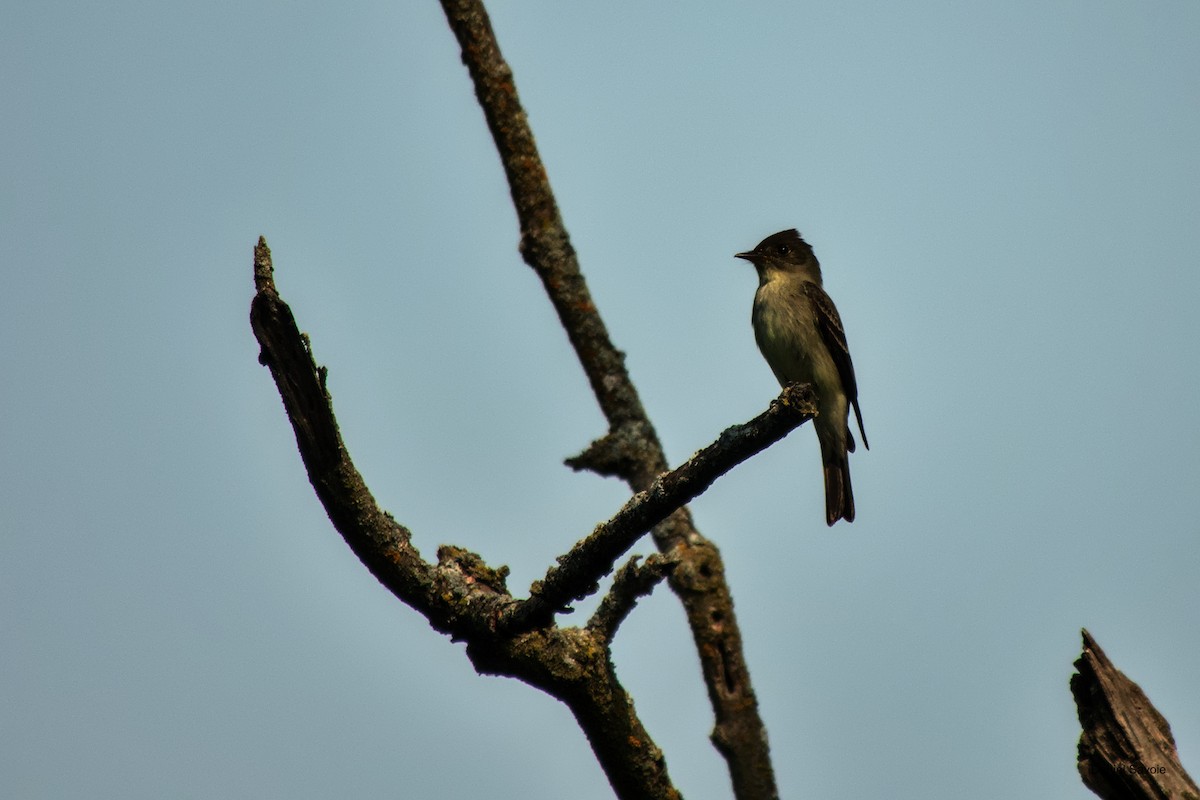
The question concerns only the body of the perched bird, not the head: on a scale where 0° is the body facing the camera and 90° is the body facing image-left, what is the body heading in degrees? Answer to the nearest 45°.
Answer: approximately 45°
